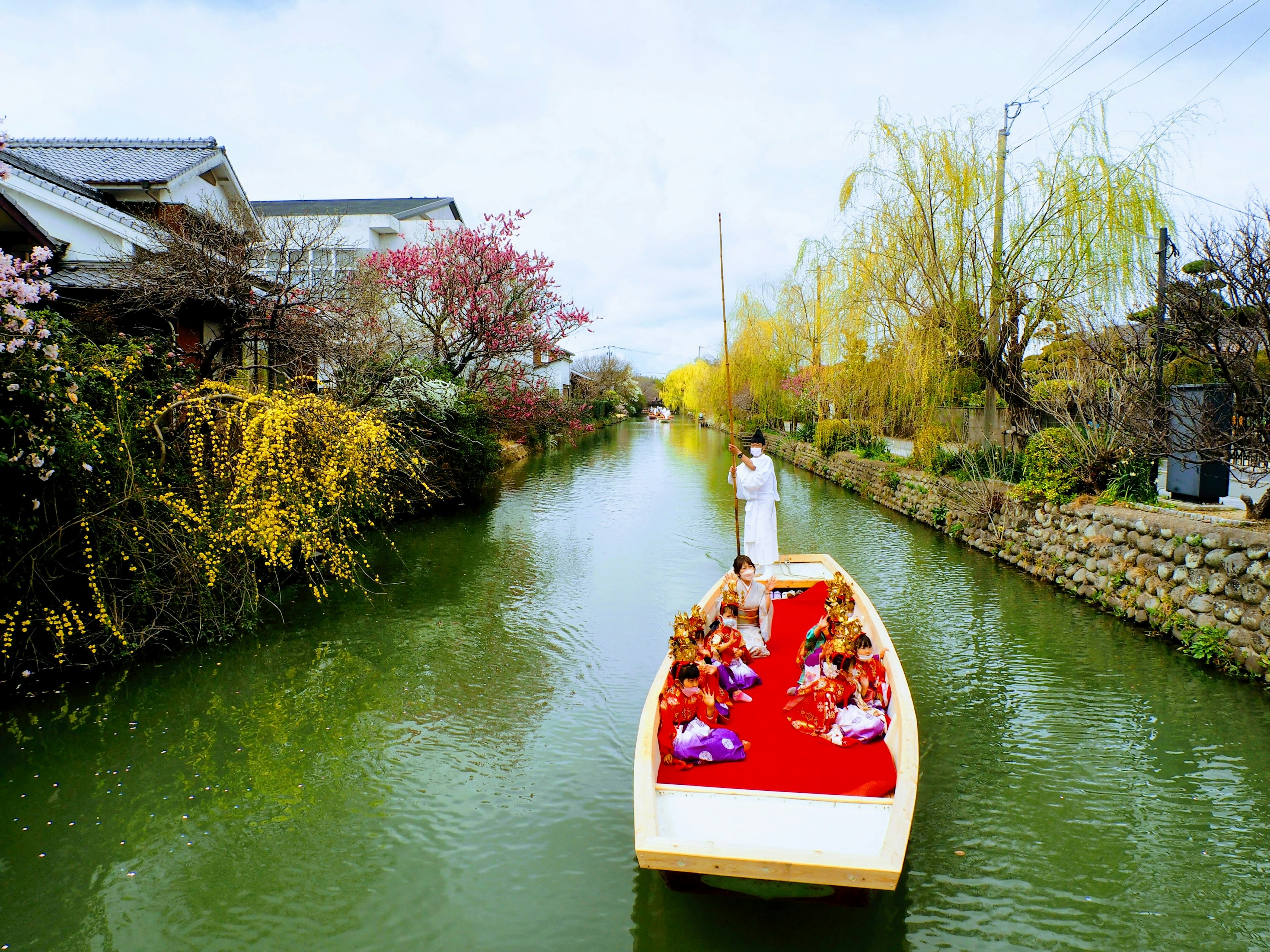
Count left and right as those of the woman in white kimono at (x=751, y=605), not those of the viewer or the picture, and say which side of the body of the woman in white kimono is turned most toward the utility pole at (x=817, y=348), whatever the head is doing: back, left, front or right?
back

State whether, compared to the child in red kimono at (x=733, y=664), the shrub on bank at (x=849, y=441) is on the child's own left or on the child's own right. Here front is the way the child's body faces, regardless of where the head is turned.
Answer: on the child's own left

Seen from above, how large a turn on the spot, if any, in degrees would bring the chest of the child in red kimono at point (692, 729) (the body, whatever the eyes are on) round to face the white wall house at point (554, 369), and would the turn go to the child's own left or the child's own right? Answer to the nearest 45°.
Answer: approximately 135° to the child's own left

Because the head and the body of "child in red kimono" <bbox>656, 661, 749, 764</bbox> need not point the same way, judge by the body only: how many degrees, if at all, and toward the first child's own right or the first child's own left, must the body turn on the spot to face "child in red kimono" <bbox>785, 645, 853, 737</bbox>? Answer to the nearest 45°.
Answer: approximately 90° to the first child's own left

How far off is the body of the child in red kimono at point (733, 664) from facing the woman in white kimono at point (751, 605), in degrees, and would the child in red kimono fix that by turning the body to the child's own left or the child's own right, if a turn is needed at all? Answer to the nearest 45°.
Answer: approximately 135° to the child's own left

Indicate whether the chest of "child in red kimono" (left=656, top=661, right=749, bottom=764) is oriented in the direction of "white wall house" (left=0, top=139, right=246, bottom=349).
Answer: no

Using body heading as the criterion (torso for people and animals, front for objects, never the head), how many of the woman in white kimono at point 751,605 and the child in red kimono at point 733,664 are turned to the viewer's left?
0

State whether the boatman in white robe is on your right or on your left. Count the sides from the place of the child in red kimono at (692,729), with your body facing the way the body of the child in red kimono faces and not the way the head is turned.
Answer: on your left

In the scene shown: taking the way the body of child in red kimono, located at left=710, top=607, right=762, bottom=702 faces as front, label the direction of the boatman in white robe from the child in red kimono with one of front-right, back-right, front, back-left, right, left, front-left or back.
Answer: back-left

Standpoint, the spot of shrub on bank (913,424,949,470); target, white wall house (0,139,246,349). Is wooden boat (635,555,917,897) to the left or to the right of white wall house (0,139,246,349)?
left

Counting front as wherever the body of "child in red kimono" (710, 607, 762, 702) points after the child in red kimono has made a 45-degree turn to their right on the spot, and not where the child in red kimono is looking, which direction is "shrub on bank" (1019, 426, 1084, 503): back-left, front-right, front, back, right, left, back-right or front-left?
back-left

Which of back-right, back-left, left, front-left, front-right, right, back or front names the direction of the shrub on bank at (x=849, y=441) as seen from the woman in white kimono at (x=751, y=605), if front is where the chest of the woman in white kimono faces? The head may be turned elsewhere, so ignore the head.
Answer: back

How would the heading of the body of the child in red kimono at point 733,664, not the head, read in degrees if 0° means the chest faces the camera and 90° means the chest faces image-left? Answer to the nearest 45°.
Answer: approximately 315°

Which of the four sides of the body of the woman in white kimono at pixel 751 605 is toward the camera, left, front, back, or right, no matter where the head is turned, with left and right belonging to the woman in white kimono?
front

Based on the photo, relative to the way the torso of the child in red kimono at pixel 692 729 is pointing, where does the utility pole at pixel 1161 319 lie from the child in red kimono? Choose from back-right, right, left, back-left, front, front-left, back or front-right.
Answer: left

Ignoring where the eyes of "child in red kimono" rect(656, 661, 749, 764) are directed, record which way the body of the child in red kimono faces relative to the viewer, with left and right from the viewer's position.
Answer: facing the viewer and to the right of the viewer

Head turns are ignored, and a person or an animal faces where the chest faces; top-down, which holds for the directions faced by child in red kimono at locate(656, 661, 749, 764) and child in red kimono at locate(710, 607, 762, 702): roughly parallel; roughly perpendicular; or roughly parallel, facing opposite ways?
roughly parallel

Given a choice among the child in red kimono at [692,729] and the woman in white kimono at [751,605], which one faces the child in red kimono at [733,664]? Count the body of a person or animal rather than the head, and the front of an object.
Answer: the woman in white kimono
